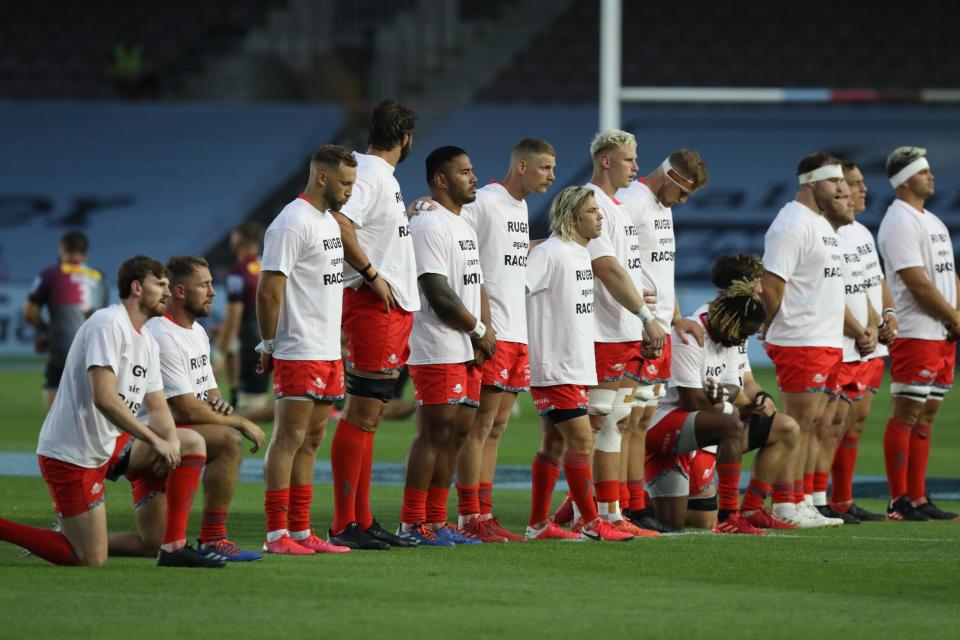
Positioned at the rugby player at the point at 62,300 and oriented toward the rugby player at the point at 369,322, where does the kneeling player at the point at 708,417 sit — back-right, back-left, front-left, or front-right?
front-left

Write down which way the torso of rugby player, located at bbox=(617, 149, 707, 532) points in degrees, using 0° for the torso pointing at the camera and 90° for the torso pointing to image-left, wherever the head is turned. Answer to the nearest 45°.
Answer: approximately 315°

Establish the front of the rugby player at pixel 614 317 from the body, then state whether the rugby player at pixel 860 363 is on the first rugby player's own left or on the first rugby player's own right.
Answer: on the first rugby player's own left

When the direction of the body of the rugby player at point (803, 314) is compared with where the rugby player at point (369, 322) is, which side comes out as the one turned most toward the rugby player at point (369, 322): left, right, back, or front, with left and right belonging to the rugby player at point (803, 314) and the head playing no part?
right

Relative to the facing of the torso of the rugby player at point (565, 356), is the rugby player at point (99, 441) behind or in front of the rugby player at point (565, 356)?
behind

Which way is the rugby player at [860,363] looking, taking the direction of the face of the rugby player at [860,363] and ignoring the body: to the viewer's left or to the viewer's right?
to the viewer's right

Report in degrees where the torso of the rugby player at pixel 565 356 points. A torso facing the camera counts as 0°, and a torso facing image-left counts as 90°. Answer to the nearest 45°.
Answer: approximately 270°

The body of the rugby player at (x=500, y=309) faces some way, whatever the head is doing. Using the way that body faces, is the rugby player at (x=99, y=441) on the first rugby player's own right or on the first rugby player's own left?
on the first rugby player's own right

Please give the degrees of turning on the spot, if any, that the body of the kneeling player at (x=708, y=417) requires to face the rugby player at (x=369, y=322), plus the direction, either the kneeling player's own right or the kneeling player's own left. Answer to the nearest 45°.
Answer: approximately 90° to the kneeling player's own right

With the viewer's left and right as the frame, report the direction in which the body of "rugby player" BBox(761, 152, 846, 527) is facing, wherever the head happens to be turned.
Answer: facing the viewer and to the right of the viewer

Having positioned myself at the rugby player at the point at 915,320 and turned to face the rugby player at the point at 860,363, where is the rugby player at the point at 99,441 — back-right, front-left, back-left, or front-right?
front-left

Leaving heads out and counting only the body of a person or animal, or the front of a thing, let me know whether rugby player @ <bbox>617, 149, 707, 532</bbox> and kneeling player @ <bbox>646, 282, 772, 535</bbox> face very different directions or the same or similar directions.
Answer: same or similar directions
